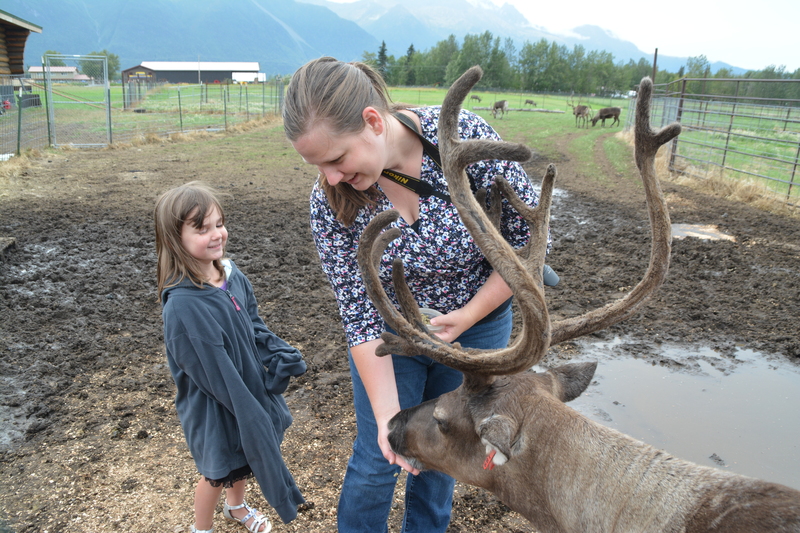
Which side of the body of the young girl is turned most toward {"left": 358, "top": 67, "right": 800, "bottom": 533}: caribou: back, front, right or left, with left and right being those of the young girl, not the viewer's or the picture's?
front

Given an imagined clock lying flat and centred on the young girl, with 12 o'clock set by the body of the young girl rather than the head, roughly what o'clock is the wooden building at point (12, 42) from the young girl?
The wooden building is roughly at 7 o'clock from the young girl.

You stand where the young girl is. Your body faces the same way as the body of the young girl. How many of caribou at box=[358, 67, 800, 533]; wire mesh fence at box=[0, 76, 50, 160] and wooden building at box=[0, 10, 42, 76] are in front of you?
1

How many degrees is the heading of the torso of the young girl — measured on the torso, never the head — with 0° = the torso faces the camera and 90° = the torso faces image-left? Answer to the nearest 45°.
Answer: approximately 315°

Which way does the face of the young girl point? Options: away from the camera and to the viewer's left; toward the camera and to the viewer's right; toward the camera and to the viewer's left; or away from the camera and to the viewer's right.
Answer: toward the camera and to the viewer's right

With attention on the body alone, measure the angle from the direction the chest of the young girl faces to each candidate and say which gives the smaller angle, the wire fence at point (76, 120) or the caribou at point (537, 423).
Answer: the caribou

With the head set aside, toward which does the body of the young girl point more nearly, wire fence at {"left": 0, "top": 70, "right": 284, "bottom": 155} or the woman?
the woman

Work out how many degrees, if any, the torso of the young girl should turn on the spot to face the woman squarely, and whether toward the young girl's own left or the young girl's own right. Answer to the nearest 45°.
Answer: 0° — they already face them

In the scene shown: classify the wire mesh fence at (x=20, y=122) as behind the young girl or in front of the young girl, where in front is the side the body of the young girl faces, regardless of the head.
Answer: behind

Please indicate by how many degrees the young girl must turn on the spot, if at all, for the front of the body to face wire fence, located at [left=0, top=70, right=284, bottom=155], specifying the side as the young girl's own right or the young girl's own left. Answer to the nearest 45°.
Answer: approximately 135° to the young girl's own left

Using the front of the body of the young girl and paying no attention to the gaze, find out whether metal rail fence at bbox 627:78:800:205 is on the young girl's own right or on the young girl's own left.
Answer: on the young girl's own left
